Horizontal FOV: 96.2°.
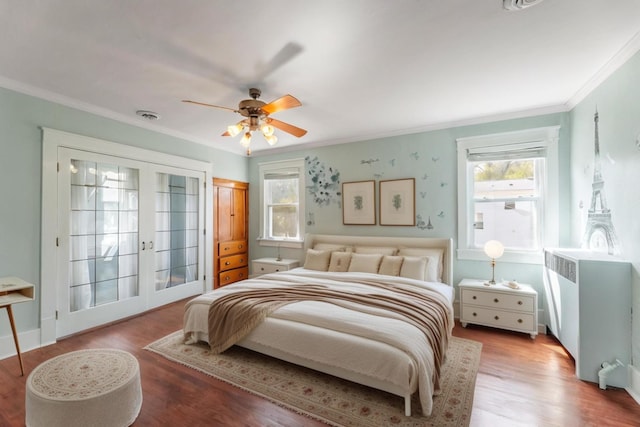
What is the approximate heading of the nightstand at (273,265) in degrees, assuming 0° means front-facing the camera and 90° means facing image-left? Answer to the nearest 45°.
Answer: approximately 45°

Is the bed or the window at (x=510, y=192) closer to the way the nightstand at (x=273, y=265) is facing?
the bed

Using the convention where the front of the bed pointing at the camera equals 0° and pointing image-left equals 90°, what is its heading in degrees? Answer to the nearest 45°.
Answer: approximately 45°

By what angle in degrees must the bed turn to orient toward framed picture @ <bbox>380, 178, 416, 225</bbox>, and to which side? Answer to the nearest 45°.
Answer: approximately 180°

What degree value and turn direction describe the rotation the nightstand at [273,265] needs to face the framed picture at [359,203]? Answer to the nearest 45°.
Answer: approximately 135° to its left

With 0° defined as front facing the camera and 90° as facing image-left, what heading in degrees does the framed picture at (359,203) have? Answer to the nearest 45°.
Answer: approximately 0°

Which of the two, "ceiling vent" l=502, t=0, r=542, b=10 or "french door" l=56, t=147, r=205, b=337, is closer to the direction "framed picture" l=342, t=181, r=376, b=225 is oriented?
the ceiling vent
